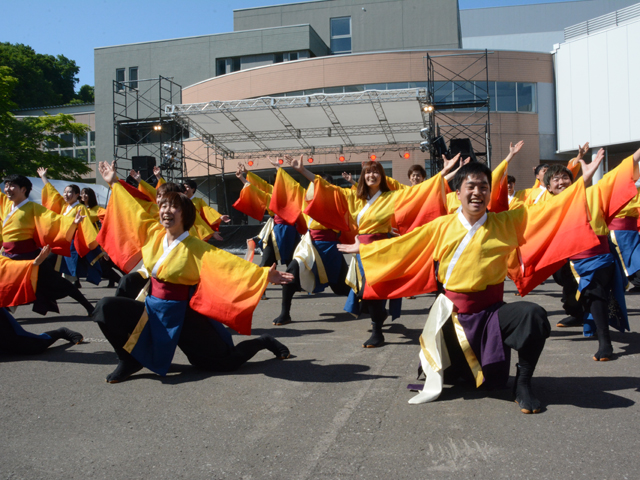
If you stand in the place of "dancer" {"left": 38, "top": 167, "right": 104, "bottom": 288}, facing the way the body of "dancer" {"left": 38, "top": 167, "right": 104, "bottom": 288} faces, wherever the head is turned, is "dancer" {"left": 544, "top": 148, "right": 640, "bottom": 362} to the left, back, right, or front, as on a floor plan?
left

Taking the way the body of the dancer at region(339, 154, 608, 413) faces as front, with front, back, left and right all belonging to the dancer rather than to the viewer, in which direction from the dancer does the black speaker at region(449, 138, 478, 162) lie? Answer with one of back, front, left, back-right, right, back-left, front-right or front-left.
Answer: back

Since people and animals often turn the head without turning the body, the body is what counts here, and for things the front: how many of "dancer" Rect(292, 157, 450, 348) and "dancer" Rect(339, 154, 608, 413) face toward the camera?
2

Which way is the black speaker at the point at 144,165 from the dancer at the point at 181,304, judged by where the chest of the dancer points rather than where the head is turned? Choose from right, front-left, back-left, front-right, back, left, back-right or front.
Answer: back-right

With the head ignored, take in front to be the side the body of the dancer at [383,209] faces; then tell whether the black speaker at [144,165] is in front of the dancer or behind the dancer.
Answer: behind

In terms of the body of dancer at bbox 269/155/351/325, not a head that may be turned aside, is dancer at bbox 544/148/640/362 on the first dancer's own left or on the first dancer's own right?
on the first dancer's own left

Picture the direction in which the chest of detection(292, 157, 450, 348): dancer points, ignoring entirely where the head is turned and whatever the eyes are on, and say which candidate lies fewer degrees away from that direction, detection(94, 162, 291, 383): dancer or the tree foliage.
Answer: the dancer

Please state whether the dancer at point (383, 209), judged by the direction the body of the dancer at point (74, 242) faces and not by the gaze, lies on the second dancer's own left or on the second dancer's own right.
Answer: on the second dancer's own left
